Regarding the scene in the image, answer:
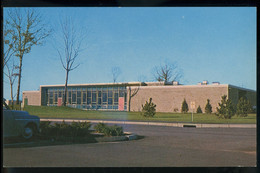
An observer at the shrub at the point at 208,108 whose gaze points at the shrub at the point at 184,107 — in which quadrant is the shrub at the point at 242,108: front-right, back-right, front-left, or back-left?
back-left

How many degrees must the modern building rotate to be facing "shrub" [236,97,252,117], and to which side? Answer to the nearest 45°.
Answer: approximately 45° to its left

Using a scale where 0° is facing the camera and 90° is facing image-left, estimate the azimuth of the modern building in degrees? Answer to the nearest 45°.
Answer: approximately 0°

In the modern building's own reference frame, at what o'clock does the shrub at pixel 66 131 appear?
The shrub is roughly at 12 o'clock from the modern building.
